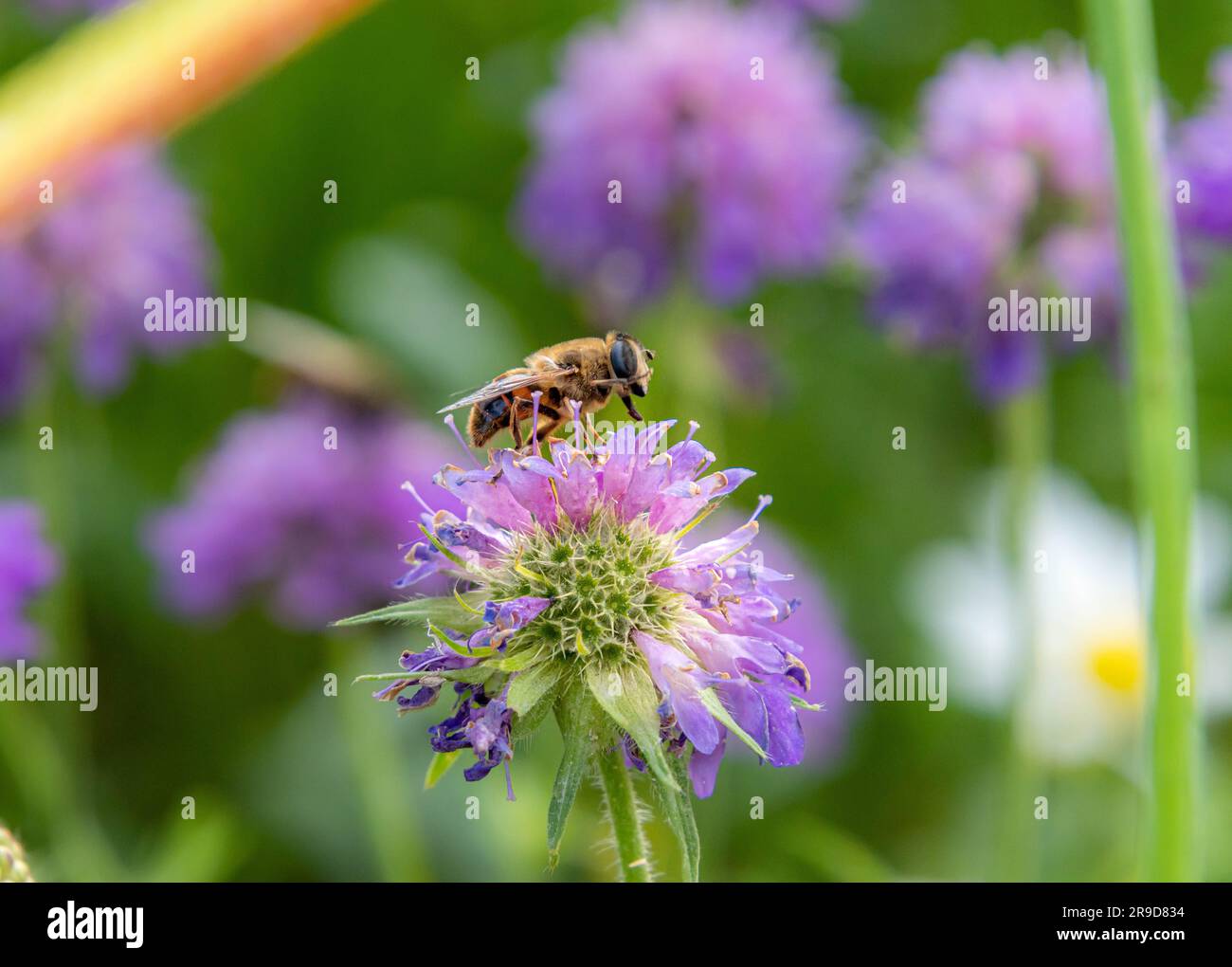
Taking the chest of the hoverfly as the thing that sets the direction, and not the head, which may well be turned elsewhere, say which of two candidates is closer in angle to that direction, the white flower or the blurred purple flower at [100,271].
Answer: the white flower

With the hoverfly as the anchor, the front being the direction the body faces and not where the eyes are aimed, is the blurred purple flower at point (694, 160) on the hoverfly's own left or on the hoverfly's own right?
on the hoverfly's own left

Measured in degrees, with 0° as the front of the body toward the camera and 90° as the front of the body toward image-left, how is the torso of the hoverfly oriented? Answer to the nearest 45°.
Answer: approximately 270°

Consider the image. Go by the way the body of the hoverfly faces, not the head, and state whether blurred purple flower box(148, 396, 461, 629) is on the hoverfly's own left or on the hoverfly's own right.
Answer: on the hoverfly's own left

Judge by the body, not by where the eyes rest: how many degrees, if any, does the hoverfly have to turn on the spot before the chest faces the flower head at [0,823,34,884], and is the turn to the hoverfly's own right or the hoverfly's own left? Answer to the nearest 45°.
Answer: approximately 135° to the hoverfly's own right

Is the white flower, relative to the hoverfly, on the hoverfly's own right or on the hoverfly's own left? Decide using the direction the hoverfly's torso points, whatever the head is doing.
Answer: on the hoverfly's own left

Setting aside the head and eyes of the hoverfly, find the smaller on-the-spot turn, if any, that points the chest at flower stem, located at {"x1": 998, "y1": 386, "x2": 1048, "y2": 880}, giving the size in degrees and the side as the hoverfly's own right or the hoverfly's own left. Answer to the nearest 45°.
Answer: approximately 45° to the hoverfly's own left
